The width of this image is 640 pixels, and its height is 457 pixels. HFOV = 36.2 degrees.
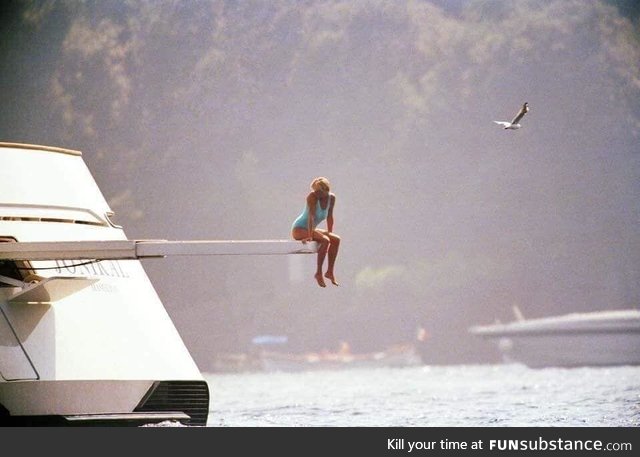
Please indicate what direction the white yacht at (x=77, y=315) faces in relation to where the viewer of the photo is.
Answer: facing away from the viewer and to the left of the viewer

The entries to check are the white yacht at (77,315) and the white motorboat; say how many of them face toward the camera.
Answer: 0

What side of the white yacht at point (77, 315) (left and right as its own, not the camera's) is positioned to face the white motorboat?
right

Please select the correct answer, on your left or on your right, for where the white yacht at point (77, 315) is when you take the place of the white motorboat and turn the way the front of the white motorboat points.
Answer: on your left

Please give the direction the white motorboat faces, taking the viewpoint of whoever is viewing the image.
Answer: facing to the left of the viewer
